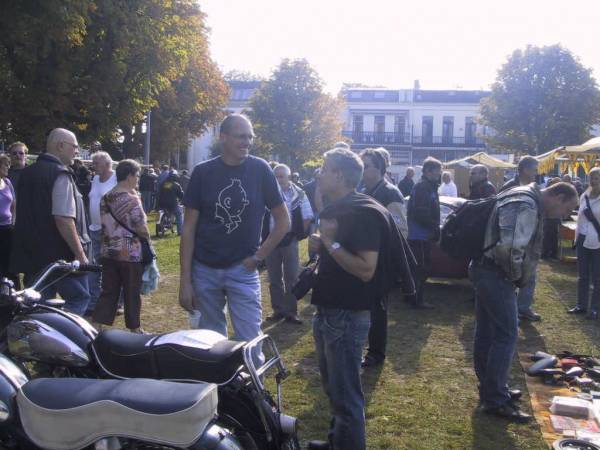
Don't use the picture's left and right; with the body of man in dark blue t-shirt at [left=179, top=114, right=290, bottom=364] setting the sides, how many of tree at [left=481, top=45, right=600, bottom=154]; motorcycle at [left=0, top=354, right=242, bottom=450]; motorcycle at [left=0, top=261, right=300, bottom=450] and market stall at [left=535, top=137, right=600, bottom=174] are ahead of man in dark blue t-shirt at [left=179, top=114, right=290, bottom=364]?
2

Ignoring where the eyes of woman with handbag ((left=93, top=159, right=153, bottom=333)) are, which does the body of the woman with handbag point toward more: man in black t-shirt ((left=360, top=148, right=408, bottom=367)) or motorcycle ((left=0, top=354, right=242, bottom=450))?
the man in black t-shirt

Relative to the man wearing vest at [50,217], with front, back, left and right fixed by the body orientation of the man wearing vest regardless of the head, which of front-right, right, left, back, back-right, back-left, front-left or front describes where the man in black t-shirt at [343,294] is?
right

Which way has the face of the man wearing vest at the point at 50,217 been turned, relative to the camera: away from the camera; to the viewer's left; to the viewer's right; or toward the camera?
to the viewer's right

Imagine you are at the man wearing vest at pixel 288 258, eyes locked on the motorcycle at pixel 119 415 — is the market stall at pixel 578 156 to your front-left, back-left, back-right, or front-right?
back-left

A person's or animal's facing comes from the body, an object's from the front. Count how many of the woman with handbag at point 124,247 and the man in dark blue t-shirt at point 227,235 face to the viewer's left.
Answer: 0

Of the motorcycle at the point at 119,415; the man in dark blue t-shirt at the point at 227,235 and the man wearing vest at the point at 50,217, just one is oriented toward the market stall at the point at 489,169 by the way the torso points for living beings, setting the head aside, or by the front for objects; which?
the man wearing vest

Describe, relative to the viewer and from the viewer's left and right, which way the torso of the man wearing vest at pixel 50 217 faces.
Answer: facing away from the viewer and to the right of the viewer

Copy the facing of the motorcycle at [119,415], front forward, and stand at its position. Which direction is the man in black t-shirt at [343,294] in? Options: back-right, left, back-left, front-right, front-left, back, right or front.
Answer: back-right

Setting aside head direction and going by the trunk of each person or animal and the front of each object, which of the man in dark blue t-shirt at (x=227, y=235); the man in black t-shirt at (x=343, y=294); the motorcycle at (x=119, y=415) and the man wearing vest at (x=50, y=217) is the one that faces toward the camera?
the man in dark blue t-shirt at (x=227, y=235)

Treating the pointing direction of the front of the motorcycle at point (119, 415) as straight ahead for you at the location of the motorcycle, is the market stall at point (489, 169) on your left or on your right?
on your right

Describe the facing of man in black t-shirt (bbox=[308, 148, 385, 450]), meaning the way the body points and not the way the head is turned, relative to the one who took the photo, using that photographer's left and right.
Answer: facing to the left of the viewer

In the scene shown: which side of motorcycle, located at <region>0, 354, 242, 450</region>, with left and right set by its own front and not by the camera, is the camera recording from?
left

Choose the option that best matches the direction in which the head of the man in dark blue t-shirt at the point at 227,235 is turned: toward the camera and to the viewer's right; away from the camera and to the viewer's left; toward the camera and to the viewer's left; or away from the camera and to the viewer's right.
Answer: toward the camera and to the viewer's right
